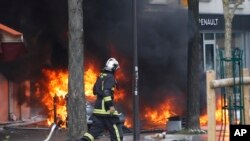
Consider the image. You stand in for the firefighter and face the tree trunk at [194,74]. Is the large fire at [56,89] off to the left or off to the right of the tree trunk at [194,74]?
left

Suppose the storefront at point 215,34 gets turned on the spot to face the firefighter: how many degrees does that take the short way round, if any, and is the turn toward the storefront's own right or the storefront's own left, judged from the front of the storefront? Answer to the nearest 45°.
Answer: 0° — it already faces them

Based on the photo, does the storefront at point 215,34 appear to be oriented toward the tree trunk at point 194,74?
yes

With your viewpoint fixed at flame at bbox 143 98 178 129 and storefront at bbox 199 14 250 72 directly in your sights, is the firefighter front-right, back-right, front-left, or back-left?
back-right

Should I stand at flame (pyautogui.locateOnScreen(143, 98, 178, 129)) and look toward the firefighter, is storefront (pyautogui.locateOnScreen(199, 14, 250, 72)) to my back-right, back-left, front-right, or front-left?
back-left

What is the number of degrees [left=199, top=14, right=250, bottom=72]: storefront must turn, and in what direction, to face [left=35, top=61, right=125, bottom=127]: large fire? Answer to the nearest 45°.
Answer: approximately 45° to its right

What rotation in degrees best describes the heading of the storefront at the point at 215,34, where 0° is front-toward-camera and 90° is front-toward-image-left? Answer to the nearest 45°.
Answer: approximately 0°
